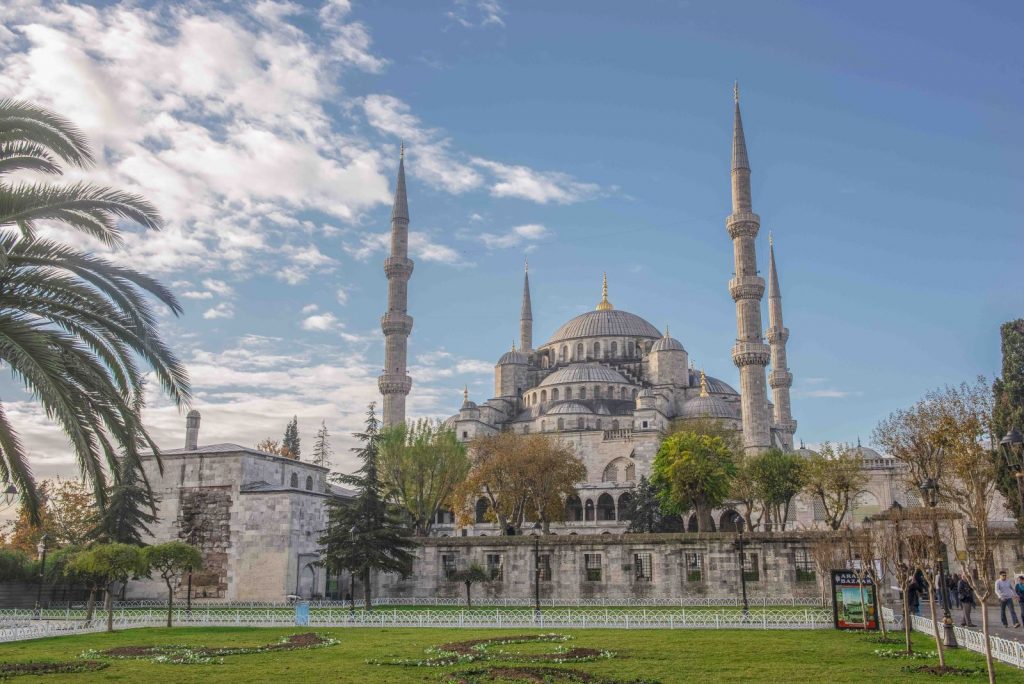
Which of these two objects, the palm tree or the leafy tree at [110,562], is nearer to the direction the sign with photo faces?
the palm tree

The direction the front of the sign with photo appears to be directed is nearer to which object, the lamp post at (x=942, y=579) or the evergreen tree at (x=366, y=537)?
the lamp post

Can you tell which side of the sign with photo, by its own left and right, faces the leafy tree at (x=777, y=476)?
back

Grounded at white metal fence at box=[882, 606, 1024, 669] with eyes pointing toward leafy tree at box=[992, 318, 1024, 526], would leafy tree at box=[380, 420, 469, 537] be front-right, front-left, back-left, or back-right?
front-left

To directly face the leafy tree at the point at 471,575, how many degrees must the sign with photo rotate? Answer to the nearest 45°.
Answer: approximately 135° to its right

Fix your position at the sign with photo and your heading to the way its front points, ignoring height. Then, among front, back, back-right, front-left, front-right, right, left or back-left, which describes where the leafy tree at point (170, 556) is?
right

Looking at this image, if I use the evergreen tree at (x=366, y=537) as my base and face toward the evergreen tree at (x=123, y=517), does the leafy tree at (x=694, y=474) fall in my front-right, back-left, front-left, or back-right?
back-right

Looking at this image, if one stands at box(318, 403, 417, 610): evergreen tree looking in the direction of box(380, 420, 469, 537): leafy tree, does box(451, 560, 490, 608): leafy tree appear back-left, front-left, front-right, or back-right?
front-right

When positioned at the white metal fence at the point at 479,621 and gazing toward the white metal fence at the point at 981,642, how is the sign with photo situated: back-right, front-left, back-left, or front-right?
front-left

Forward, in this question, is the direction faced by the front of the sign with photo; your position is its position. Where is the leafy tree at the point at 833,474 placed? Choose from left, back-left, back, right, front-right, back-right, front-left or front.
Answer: back

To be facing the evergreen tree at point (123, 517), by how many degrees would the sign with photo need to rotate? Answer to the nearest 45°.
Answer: approximately 90° to its right

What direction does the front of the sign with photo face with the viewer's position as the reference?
facing the viewer

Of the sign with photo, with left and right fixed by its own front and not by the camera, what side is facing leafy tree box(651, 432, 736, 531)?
back
